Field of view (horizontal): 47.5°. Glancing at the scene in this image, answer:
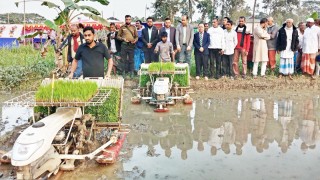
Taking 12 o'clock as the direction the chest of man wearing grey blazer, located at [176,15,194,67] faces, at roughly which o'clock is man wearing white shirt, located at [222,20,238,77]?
The man wearing white shirt is roughly at 9 o'clock from the man wearing grey blazer.

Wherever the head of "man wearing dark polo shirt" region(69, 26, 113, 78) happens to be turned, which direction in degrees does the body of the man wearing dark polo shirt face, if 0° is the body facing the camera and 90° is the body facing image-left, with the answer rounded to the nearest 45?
approximately 0°

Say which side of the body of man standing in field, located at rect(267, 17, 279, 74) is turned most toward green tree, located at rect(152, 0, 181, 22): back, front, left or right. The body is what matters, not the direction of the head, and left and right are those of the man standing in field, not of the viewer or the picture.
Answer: right

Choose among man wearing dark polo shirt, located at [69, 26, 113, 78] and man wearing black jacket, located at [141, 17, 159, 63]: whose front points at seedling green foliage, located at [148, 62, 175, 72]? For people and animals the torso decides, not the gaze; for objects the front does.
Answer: the man wearing black jacket

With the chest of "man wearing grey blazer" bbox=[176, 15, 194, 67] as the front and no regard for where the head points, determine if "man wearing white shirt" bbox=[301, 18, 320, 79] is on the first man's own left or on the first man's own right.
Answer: on the first man's own left

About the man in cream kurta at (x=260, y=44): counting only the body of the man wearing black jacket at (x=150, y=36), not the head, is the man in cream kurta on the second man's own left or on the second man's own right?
on the second man's own left

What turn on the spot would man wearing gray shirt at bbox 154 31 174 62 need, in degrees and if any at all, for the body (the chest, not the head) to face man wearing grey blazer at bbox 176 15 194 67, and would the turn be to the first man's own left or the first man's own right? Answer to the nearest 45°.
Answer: approximately 135° to the first man's own left
